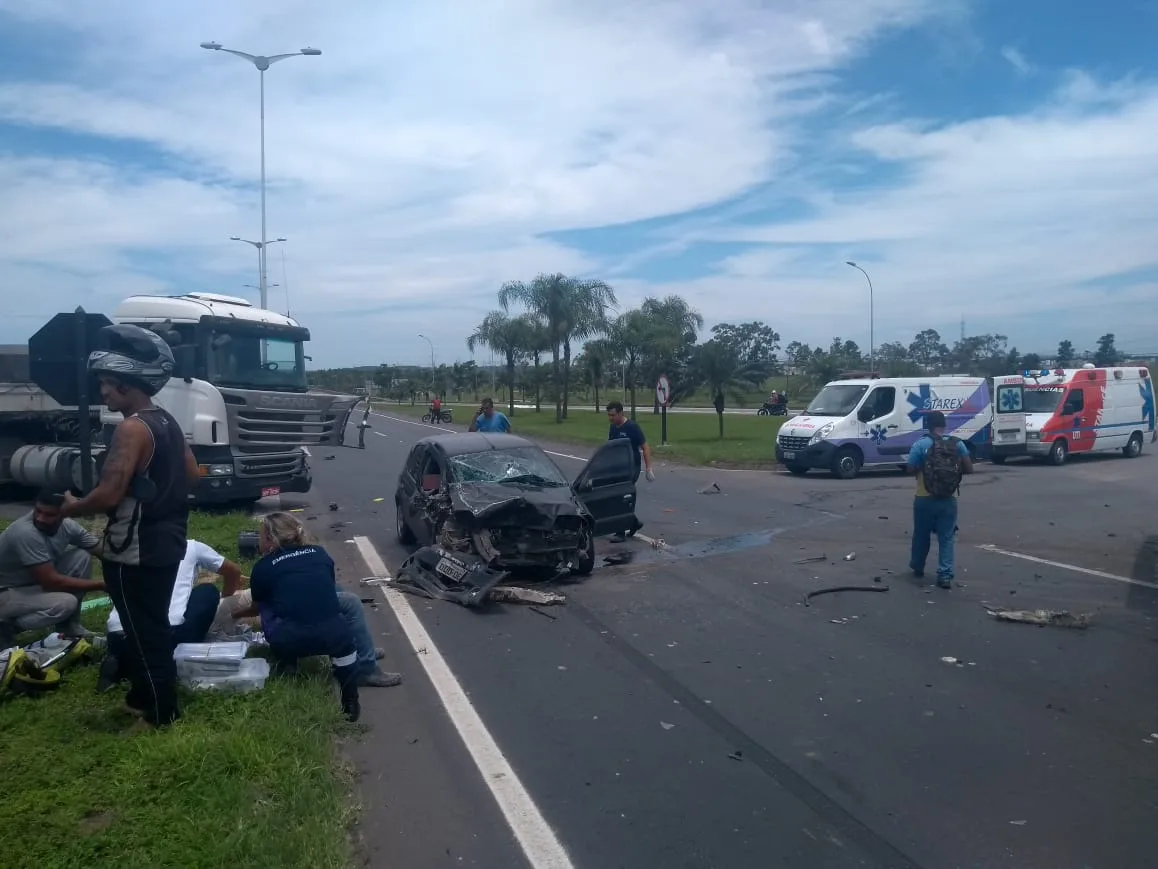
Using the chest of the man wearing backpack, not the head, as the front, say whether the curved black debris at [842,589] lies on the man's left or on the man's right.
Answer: on the man's left

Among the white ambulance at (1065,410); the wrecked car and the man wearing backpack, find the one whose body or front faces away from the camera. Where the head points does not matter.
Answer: the man wearing backpack

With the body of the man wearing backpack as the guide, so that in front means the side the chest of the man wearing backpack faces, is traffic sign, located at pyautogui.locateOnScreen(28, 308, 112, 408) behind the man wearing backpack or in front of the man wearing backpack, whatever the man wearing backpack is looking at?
behind

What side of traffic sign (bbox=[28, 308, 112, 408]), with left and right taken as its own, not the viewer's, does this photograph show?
back

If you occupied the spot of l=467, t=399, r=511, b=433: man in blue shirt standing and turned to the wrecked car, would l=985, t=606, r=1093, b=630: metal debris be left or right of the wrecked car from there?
left

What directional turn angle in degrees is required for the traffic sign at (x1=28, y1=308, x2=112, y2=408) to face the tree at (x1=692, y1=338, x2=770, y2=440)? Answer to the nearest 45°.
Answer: approximately 45° to its right

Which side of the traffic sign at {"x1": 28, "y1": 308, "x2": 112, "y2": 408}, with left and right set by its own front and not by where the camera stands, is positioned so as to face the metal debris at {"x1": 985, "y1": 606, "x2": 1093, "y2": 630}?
right

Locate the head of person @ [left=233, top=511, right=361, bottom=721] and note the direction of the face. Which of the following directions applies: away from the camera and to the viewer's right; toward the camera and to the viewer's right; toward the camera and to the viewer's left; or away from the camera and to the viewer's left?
away from the camera and to the viewer's left

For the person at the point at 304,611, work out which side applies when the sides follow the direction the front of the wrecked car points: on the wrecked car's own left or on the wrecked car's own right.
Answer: on the wrecked car's own right

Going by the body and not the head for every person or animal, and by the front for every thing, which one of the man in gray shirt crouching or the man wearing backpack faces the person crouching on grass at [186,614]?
the man in gray shirt crouching

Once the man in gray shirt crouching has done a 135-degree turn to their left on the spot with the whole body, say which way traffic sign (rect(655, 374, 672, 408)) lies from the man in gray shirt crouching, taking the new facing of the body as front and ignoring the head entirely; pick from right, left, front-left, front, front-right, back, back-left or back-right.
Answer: front-right

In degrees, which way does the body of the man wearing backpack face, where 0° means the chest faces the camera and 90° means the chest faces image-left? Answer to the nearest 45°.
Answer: approximately 180°

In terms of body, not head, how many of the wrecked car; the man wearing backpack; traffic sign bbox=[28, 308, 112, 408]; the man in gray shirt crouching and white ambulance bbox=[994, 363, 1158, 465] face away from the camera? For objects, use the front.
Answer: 2

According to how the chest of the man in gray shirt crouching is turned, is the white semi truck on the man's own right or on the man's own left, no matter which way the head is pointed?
on the man's own left
